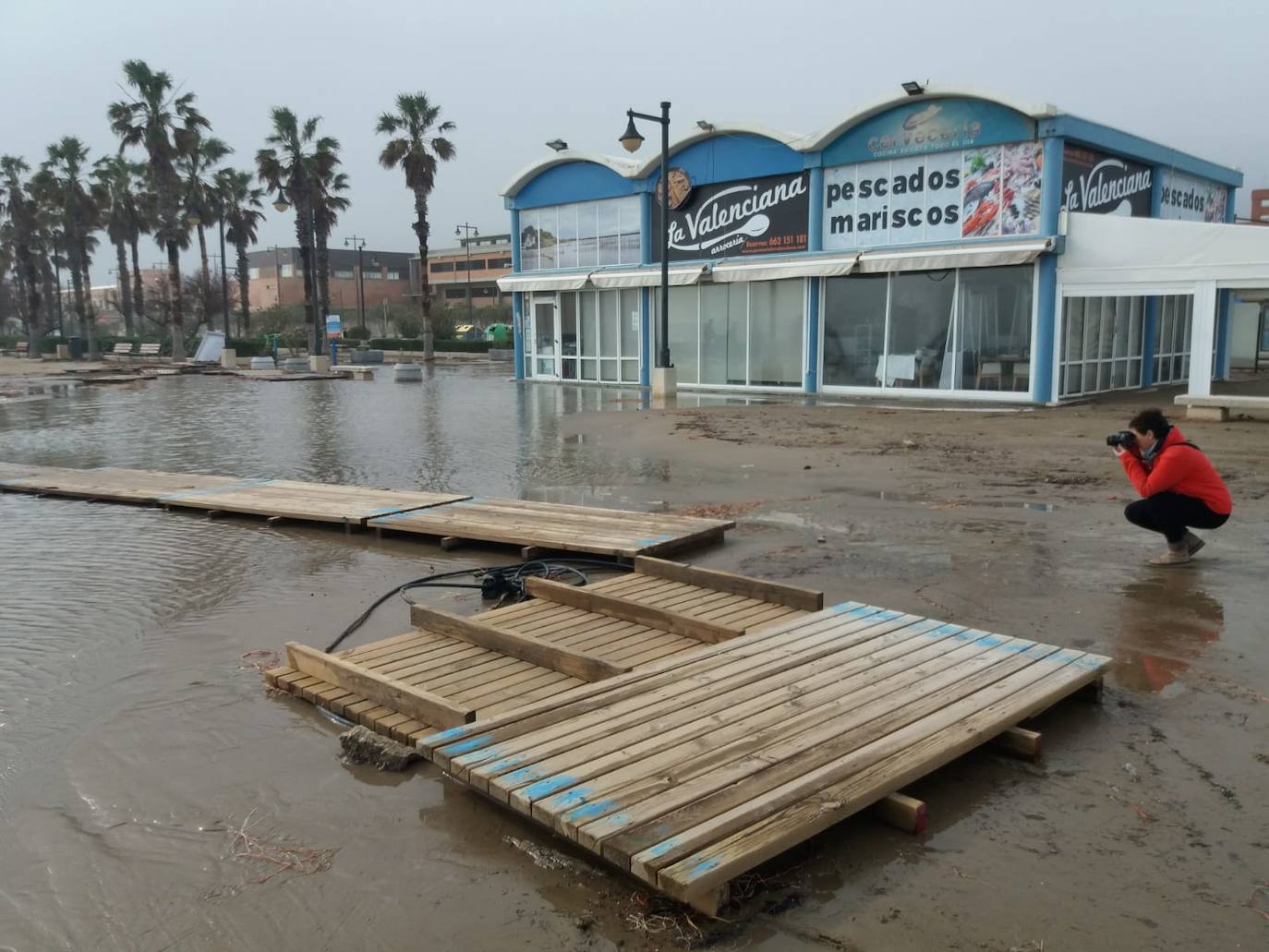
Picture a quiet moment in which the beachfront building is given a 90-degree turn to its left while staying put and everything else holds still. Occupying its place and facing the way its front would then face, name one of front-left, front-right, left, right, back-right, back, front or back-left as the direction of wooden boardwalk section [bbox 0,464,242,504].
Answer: right

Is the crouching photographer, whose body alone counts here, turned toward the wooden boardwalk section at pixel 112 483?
yes

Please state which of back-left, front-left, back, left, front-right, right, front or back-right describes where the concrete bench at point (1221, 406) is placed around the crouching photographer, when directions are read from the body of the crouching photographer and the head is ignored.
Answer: right

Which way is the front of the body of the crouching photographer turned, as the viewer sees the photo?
to the viewer's left

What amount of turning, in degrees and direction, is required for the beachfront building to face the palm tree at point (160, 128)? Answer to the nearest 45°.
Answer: approximately 90° to its right

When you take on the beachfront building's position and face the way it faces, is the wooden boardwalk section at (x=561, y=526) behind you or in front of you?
in front

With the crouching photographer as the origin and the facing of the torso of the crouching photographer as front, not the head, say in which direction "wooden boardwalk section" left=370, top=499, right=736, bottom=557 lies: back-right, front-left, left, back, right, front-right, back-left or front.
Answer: front

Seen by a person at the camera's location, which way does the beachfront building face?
facing the viewer and to the left of the viewer

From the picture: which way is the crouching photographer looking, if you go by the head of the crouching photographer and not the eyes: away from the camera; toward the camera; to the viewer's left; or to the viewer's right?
to the viewer's left

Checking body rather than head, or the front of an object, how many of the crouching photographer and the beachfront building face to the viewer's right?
0

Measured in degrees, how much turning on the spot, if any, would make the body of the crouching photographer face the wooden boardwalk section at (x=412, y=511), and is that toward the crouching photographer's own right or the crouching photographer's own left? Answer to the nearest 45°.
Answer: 0° — they already face it

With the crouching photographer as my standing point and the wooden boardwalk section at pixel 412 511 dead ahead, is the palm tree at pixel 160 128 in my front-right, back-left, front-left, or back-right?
front-right

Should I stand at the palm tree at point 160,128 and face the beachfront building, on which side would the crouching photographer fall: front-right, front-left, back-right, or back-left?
front-right

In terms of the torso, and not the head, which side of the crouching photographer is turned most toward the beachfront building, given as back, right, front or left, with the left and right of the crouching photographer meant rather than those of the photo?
right

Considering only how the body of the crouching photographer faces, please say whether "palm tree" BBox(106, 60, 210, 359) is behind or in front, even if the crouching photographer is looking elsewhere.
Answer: in front
